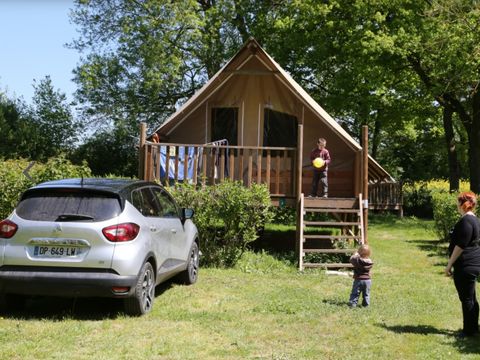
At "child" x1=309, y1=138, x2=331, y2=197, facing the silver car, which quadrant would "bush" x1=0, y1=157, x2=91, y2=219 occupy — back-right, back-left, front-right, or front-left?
front-right

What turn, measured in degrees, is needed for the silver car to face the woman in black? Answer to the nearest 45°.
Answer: approximately 45° to its right

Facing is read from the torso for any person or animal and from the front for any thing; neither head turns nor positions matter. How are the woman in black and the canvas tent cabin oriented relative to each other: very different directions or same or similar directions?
very different directions

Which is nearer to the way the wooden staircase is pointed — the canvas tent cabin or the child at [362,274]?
the child

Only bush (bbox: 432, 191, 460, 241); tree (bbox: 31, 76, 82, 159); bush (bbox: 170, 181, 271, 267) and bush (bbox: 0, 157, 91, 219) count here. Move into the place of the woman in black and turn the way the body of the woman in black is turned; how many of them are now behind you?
0

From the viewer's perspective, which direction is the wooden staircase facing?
toward the camera

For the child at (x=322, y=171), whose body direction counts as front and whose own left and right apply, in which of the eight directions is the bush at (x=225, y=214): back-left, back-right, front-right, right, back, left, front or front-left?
front-right

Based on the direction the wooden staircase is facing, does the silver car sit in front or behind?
in front

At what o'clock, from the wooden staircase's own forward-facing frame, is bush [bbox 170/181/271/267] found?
The bush is roughly at 2 o'clock from the wooden staircase.

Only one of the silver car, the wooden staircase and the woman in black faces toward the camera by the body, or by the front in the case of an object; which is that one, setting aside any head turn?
the wooden staircase

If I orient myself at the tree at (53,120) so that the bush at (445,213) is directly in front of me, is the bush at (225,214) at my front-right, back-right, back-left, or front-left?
front-right

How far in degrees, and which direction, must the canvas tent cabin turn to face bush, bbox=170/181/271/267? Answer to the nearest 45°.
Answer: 0° — it already faces it

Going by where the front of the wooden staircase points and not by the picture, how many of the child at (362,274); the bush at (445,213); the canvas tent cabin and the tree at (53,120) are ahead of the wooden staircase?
1

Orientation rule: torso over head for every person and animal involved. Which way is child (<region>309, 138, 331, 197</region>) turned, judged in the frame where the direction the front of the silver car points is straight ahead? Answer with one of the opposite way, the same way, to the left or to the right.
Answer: the opposite way

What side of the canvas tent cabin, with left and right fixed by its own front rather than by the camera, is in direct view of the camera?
front

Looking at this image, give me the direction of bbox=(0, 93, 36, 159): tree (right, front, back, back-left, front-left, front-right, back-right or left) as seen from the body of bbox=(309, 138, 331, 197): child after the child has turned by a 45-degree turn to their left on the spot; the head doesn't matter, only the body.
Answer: back

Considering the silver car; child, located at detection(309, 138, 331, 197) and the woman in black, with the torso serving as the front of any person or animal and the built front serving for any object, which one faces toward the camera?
the child

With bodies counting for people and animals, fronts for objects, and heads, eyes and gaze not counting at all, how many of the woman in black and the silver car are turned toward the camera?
0

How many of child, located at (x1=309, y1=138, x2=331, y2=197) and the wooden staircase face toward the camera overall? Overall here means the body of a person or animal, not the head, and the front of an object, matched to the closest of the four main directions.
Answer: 2

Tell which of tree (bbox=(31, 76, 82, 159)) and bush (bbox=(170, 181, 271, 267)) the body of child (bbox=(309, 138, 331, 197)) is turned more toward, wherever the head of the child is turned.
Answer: the bush

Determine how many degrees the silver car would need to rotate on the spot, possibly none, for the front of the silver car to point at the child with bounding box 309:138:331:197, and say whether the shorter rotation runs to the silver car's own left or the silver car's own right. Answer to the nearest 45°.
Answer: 0° — it already faces them
